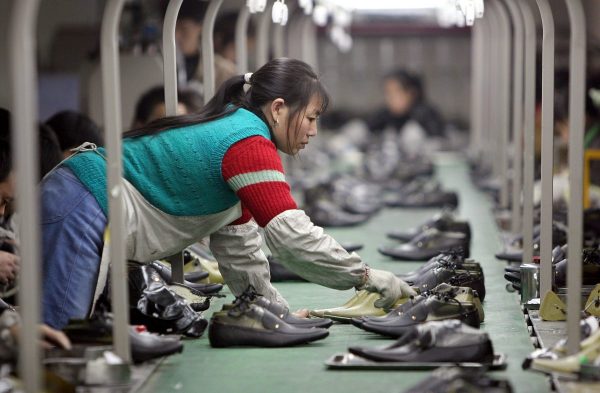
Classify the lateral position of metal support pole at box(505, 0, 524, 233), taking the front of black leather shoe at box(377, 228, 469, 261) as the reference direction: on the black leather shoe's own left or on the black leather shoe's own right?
on the black leather shoe's own right

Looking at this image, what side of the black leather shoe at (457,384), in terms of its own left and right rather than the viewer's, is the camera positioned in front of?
left

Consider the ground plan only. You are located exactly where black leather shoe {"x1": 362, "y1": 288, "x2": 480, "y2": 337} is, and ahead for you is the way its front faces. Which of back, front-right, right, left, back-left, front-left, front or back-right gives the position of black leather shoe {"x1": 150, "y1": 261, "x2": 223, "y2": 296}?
front-right

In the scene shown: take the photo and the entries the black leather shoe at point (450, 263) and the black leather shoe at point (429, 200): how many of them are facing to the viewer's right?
0

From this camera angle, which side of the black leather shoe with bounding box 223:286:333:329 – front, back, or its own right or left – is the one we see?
right

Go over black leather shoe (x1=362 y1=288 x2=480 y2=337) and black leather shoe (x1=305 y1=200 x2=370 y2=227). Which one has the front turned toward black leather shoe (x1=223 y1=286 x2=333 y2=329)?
black leather shoe (x1=362 y1=288 x2=480 y2=337)

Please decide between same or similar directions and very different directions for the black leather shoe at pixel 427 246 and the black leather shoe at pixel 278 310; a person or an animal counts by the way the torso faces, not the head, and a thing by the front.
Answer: very different directions

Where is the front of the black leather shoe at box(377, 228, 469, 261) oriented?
to the viewer's left

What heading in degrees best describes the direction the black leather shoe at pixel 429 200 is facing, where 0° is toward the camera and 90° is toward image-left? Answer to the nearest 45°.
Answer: approximately 90°

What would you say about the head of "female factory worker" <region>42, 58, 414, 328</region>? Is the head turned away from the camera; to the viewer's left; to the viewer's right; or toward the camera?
to the viewer's right
